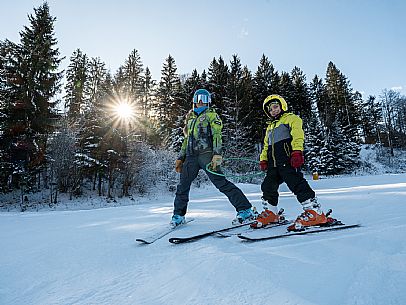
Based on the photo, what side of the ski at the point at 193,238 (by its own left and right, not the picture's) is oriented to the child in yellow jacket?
back

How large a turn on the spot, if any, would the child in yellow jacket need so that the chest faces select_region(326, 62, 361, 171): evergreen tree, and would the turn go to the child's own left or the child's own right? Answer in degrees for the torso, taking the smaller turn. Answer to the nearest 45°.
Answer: approximately 135° to the child's own right

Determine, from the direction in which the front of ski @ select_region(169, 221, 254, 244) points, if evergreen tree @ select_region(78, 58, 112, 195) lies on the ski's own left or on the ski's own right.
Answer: on the ski's own right

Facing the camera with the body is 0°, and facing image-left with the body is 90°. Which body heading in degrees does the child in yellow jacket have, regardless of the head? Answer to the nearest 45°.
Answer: approximately 45°

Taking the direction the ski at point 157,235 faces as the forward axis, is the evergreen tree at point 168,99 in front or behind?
behind

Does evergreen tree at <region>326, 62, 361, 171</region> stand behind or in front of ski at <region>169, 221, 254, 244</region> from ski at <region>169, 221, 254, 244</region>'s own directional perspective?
behind

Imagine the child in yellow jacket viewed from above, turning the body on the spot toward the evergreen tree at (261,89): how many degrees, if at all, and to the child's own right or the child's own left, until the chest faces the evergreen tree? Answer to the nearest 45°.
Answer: approximately 135° to the child's own right

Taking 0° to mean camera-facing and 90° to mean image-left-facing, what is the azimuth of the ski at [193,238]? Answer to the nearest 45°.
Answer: approximately 45°

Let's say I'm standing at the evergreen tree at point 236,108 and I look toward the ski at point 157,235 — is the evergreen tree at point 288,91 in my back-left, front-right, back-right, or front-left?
back-left
